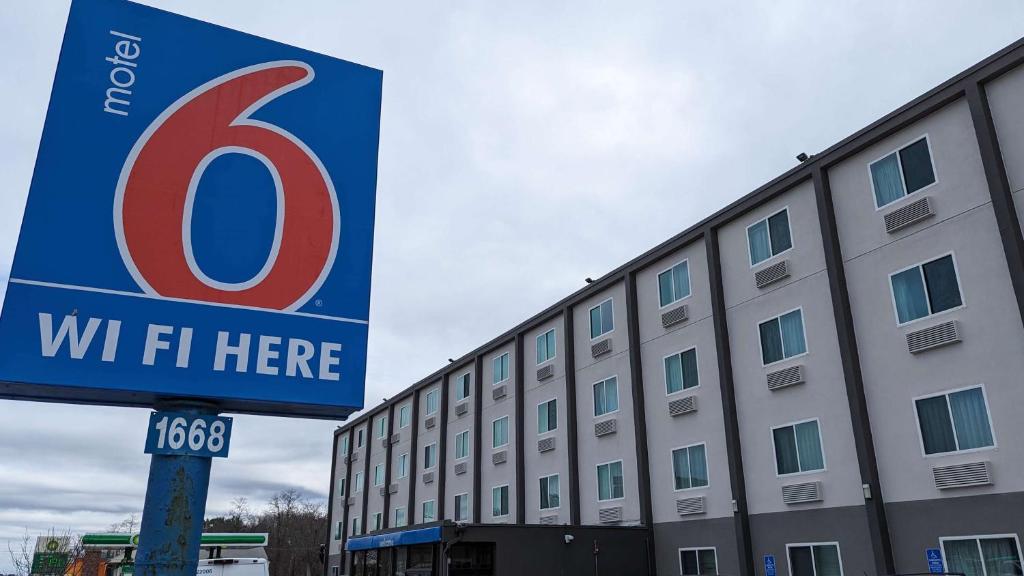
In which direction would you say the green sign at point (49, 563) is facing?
toward the camera

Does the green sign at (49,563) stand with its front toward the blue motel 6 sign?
yes

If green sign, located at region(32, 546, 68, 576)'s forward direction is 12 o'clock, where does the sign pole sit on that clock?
The sign pole is roughly at 12 o'clock from the green sign.
